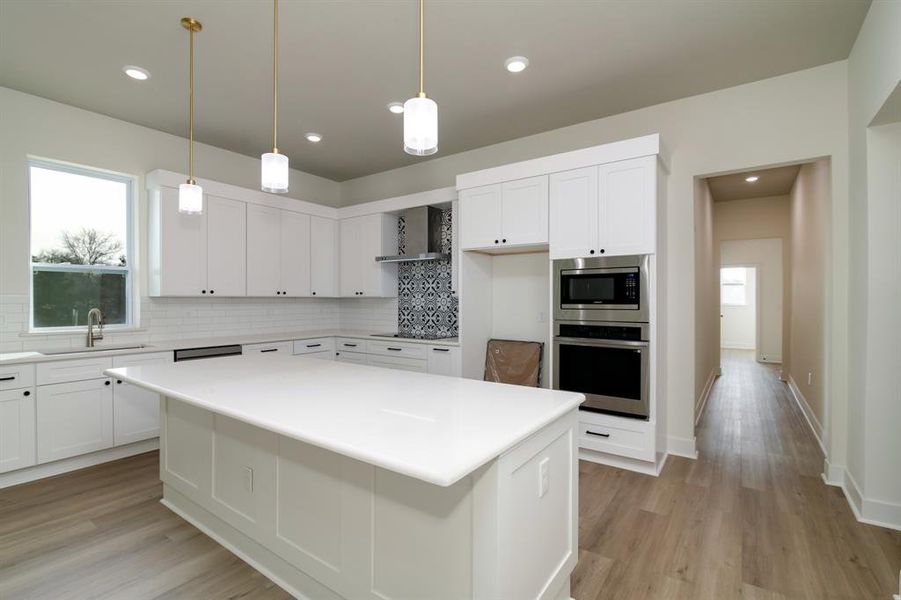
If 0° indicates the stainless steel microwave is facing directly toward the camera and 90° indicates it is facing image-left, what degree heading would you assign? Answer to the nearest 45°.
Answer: approximately 0°

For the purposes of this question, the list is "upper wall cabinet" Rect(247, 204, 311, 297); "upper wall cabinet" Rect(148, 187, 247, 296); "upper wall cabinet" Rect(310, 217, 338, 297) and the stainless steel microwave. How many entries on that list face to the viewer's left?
0

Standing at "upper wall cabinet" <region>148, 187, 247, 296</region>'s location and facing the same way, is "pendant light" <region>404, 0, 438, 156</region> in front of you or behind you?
in front

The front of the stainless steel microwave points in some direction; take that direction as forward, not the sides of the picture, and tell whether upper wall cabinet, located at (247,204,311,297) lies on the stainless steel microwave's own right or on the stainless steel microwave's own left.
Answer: on the stainless steel microwave's own right

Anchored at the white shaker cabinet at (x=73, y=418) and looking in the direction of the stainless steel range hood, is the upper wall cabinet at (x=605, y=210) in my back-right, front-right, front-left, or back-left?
front-right

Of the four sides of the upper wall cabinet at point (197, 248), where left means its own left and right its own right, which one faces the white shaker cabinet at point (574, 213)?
front

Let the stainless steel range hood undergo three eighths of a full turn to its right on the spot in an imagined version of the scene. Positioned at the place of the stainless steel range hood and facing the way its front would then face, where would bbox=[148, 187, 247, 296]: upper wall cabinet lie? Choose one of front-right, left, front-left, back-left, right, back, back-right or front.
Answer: left

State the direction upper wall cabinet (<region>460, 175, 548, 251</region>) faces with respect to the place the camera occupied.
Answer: facing the viewer and to the left of the viewer

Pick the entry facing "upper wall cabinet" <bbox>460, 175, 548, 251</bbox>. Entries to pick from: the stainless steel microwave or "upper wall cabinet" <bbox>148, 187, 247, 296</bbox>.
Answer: "upper wall cabinet" <bbox>148, 187, 247, 296</bbox>

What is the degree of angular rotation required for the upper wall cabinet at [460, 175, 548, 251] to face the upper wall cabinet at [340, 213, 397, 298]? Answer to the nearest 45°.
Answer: approximately 90° to its right

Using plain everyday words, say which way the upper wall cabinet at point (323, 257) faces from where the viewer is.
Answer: facing the viewer and to the right of the viewer

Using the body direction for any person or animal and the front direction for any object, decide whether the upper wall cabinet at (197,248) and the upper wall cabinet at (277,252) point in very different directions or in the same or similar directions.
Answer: same or similar directions

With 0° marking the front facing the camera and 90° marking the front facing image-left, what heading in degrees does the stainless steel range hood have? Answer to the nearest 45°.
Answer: approximately 45°

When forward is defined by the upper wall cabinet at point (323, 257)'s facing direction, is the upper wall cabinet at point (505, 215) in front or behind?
in front

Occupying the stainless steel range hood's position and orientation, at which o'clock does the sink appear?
The sink is roughly at 1 o'clock from the stainless steel range hood.

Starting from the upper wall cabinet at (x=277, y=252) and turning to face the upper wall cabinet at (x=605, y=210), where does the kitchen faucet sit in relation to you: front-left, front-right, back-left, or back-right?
back-right

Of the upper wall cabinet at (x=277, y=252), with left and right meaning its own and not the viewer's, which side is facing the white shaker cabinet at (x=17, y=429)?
right
